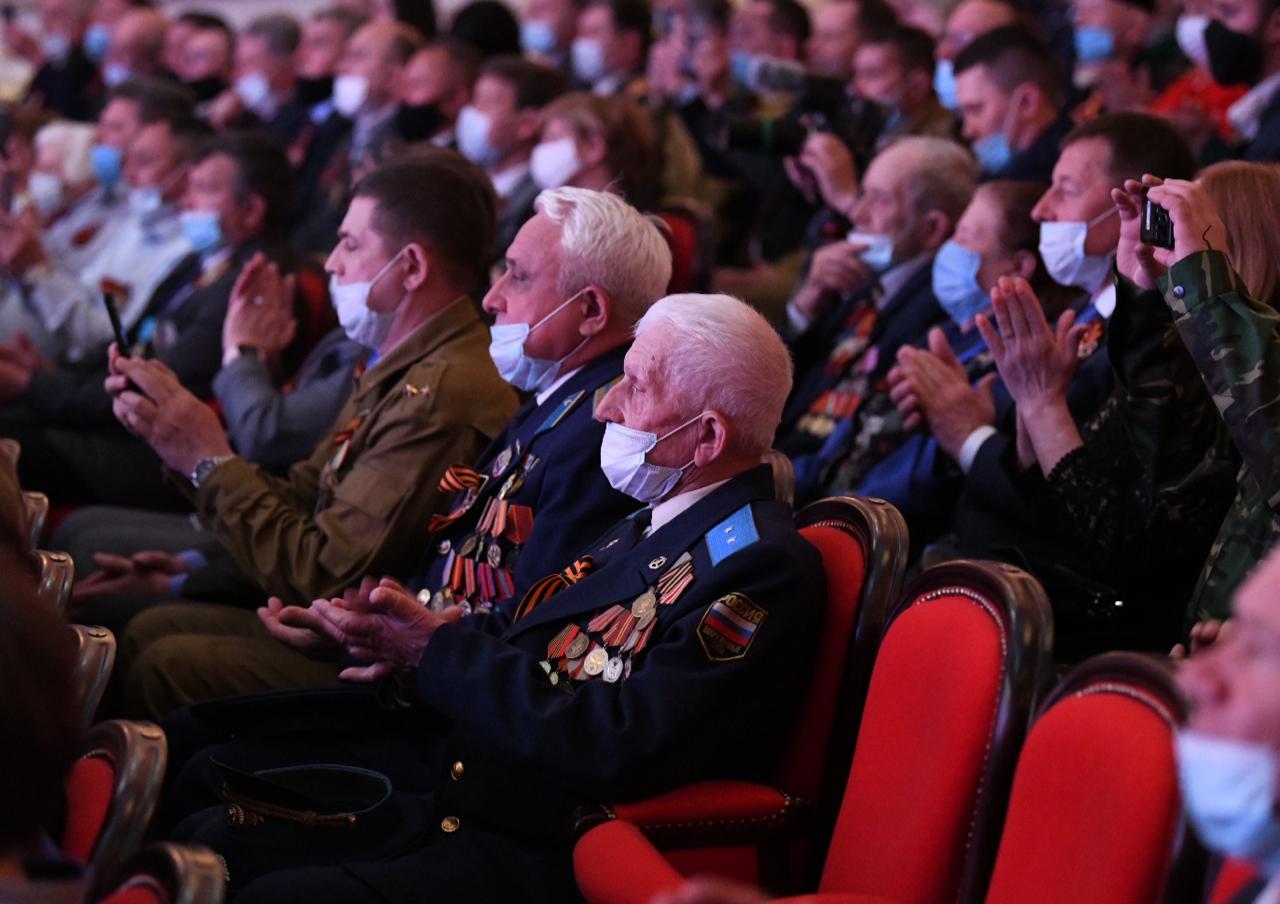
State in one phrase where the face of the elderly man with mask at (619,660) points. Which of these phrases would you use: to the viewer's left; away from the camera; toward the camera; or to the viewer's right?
to the viewer's left

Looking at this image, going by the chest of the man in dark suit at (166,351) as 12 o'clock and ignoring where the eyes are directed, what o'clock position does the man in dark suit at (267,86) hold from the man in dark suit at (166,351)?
the man in dark suit at (267,86) is roughly at 5 o'clock from the man in dark suit at (166,351).

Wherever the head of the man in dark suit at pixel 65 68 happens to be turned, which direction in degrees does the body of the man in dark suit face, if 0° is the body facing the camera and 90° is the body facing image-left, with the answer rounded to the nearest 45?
approximately 45°

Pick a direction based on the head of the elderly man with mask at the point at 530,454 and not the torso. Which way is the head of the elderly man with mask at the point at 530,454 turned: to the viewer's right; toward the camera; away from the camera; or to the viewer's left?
to the viewer's left

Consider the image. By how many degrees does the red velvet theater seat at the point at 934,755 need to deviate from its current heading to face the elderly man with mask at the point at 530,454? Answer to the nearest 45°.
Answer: approximately 90° to its right

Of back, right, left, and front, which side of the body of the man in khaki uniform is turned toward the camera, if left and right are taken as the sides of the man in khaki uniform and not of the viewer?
left

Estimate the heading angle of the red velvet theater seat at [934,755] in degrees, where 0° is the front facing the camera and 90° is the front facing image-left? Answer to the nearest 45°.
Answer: approximately 45°

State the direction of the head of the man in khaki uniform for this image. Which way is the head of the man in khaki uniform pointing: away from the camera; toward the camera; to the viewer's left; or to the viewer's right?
to the viewer's left

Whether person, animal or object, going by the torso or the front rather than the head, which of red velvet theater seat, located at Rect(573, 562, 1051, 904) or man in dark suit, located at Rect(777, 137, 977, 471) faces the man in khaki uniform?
the man in dark suit

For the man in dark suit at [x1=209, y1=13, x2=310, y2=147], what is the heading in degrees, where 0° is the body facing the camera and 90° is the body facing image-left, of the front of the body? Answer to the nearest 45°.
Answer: approximately 45°
